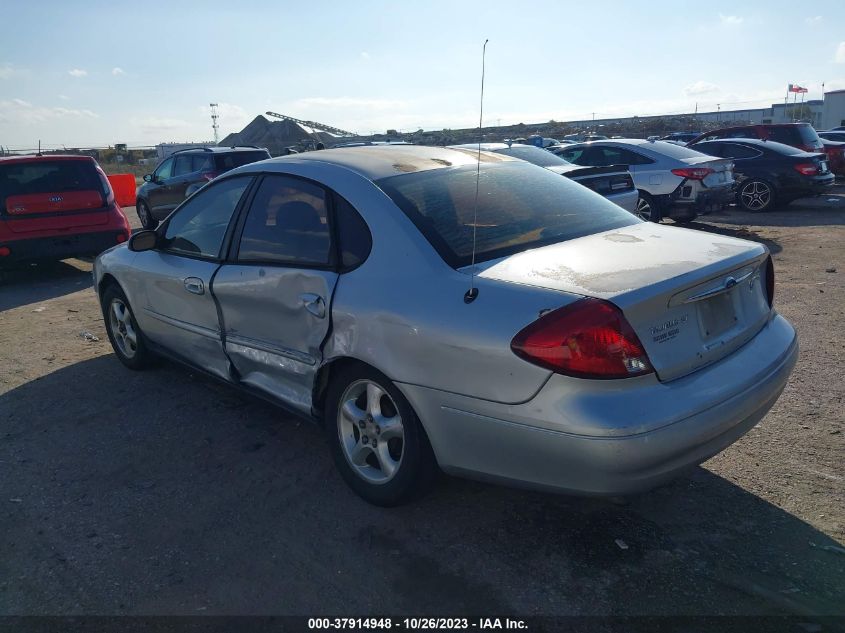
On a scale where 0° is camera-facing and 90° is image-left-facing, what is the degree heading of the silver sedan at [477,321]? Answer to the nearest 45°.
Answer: approximately 135°

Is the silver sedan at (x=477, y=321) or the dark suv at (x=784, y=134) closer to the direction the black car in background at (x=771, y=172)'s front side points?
the dark suv

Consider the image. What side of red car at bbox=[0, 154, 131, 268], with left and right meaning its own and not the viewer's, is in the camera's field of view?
back

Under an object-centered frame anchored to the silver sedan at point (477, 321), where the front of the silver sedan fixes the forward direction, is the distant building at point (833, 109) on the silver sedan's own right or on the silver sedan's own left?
on the silver sedan's own right

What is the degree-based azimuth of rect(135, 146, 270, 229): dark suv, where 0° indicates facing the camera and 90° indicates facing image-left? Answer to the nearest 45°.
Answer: approximately 135°
